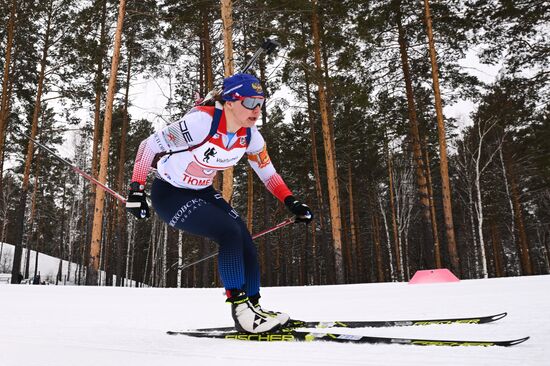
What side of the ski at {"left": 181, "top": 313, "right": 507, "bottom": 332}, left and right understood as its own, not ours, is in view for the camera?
right

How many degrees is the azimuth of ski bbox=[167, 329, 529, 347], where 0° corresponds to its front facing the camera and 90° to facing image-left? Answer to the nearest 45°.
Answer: approximately 270°

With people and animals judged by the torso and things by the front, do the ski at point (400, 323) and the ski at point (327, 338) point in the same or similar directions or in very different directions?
same or similar directions

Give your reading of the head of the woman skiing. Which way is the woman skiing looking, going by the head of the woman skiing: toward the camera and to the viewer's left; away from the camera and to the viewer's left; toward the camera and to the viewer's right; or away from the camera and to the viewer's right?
toward the camera and to the viewer's right
